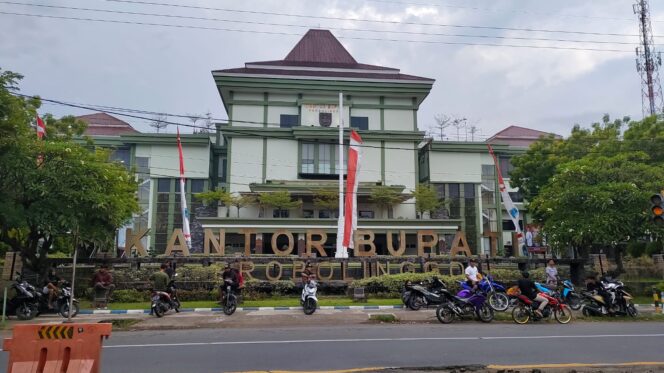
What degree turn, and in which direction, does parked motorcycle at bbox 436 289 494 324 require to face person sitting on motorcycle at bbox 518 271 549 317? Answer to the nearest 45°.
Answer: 0° — it already faces them

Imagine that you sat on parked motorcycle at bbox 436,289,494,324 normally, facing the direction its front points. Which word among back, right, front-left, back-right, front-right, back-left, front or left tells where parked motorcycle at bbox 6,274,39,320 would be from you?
back

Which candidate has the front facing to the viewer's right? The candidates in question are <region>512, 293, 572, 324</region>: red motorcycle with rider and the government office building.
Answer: the red motorcycle with rider

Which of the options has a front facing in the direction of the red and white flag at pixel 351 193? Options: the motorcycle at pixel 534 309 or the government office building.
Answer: the government office building

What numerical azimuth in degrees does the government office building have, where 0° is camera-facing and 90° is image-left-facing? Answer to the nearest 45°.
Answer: approximately 0°

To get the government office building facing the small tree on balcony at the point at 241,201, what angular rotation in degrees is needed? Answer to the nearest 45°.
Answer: approximately 45° to its right
